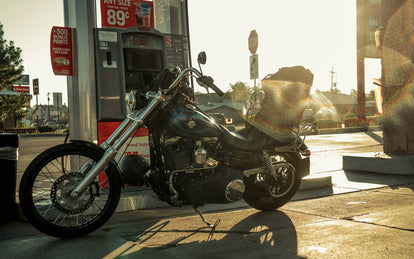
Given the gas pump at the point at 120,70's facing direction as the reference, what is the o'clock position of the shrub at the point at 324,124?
The shrub is roughly at 7 o'clock from the gas pump.

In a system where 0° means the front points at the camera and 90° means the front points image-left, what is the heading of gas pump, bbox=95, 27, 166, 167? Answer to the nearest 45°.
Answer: approximately 0°

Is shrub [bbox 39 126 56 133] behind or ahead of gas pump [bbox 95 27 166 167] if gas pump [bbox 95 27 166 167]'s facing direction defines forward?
behind

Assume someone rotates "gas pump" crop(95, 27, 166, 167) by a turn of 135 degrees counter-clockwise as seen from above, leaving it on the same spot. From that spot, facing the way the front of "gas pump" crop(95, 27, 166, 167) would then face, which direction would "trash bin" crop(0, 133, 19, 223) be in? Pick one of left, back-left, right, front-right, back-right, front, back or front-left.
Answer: back

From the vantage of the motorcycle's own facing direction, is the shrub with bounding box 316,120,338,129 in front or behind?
behind

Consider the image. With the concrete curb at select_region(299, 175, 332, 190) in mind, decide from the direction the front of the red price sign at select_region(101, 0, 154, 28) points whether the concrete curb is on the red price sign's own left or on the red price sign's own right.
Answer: on the red price sign's own left

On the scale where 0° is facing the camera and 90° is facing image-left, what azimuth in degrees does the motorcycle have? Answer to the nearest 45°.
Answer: approximately 45°

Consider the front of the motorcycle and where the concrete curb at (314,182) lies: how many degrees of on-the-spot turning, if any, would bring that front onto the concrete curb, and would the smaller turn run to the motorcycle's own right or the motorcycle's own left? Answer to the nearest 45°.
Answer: approximately 180°
